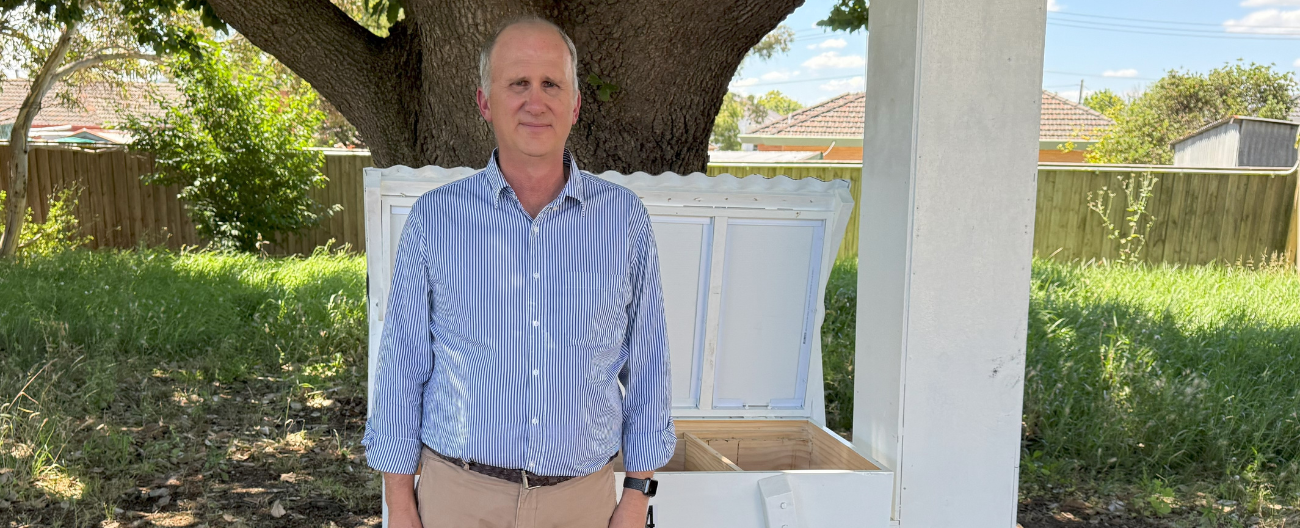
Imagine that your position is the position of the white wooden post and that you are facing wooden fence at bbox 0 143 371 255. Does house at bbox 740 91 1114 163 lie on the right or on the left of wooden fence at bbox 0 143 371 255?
right

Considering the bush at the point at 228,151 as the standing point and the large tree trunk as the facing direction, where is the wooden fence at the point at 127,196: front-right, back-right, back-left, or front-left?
back-right

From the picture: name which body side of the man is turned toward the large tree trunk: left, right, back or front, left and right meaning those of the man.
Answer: back

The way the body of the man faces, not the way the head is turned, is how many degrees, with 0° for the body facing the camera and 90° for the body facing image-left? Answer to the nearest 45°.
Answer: approximately 0°

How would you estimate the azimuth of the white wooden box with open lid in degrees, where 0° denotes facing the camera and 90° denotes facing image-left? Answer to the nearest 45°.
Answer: approximately 0°

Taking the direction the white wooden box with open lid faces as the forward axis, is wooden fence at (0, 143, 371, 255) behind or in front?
behind

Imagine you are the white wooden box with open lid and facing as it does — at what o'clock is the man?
The man is roughly at 1 o'clock from the white wooden box with open lid.

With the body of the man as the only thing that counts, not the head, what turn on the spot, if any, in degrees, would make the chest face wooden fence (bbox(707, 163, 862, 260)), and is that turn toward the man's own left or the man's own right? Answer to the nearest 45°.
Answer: approximately 135° to the man's own left

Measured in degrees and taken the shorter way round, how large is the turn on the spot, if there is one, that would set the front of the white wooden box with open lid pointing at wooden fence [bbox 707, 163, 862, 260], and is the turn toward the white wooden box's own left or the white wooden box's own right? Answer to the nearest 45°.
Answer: approximately 180°

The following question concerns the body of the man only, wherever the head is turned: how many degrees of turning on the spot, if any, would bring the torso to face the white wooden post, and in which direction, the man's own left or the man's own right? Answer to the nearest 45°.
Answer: approximately 135° to the man's own left
